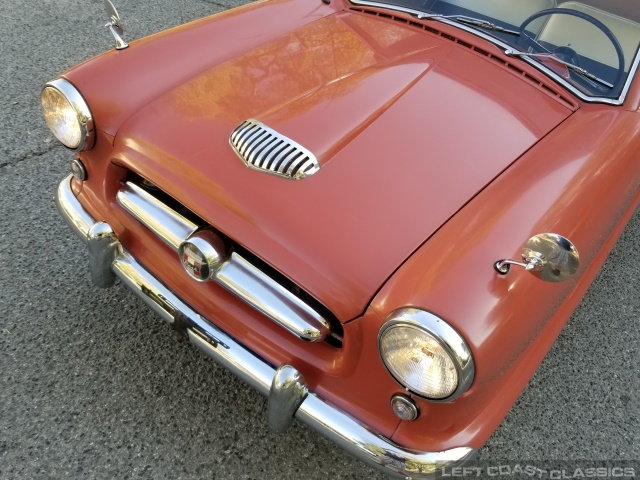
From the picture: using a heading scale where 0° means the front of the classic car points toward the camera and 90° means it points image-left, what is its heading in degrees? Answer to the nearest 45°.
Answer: approximately 45°
